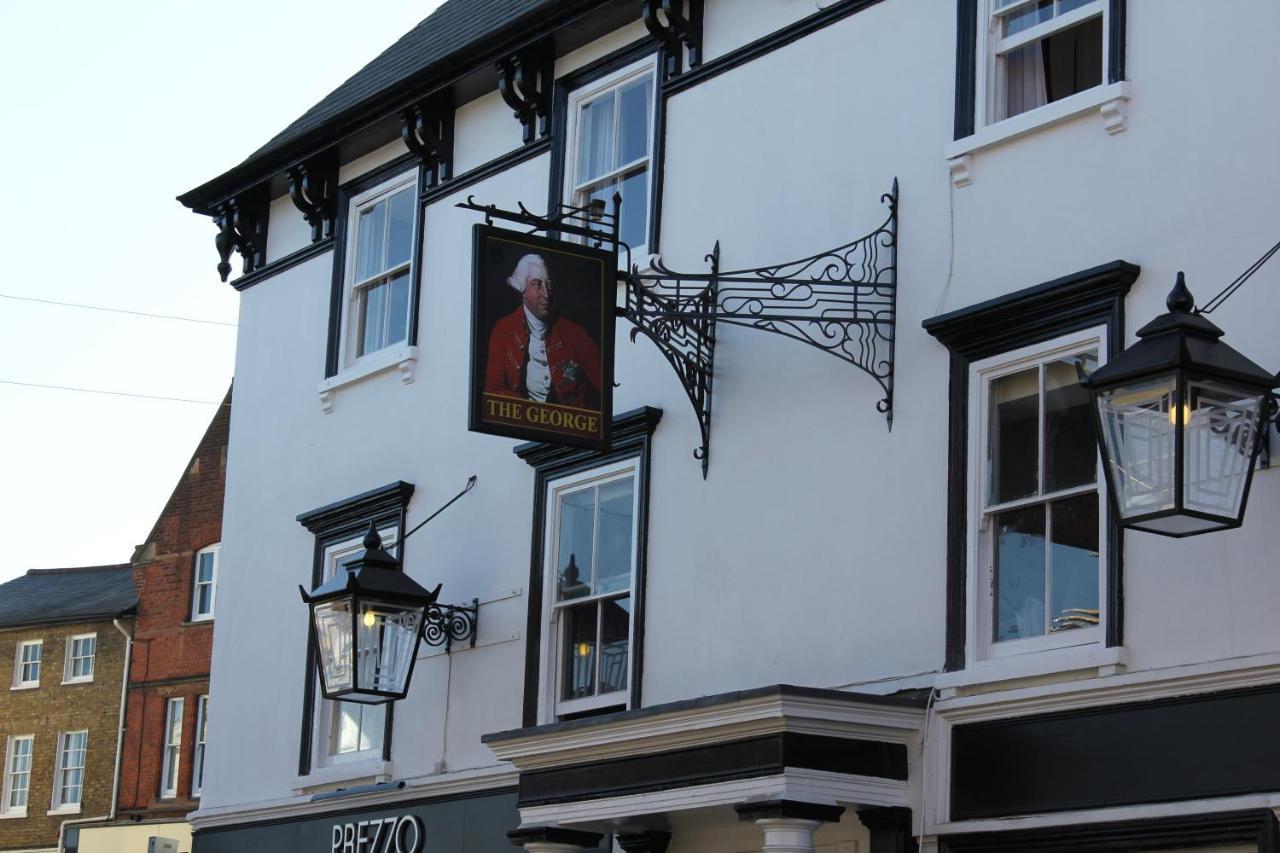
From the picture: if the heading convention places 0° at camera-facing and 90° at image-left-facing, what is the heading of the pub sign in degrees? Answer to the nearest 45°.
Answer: approximately 315°

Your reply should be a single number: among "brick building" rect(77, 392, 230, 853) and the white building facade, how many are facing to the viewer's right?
0

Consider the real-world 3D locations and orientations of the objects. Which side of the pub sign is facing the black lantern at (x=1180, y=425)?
front

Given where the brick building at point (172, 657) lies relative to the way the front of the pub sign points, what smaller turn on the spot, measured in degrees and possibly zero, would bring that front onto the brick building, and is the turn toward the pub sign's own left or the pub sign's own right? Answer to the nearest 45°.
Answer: approximately 135° to the pub sign's own left

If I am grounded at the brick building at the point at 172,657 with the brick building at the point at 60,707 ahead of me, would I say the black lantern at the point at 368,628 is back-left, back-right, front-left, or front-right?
back-left

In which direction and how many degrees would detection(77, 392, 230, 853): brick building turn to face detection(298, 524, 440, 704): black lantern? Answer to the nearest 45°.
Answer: approximately 45° to its left

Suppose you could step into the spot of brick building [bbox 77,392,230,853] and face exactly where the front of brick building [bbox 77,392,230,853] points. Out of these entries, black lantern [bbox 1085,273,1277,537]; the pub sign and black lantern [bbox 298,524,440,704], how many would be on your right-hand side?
0

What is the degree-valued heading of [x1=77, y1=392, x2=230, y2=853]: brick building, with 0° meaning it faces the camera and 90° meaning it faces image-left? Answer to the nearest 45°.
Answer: approximately 45°

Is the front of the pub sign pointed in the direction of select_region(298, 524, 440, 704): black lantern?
no

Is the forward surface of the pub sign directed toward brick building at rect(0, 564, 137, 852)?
no

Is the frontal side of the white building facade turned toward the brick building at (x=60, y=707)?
no

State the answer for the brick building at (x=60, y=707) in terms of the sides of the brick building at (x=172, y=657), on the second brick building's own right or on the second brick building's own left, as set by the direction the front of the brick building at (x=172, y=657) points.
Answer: on the second brick building's own right

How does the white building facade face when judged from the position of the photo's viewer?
facing the viewer and to the left of the viewer

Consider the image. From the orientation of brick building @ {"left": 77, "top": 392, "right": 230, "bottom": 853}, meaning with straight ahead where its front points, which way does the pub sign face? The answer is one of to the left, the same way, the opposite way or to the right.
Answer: to the left

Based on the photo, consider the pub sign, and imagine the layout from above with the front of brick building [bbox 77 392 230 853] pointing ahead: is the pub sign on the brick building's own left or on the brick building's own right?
on the brick building's own left
